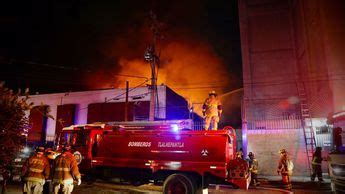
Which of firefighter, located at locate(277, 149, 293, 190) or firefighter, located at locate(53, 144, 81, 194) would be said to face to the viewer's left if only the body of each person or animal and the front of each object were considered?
firefighter, located at locate(277, 149, 293, 190)

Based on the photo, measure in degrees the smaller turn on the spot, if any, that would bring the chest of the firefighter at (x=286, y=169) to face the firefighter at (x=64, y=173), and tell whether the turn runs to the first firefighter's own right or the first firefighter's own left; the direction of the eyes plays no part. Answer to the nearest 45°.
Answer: approximately 45° to the first firefighter's own left

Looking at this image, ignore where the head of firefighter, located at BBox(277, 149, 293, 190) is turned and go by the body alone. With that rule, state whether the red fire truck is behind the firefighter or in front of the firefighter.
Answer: in front

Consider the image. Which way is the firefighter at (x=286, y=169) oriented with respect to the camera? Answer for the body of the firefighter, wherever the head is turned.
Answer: to the viewer's left
